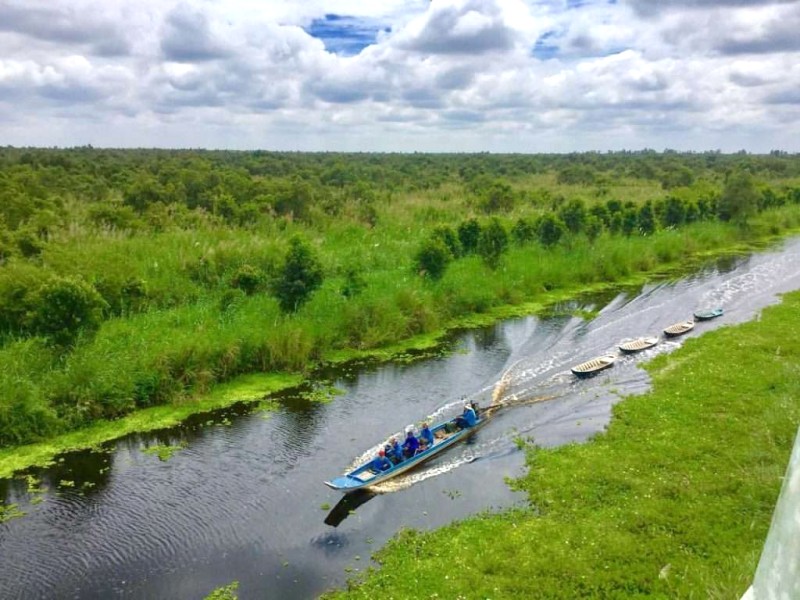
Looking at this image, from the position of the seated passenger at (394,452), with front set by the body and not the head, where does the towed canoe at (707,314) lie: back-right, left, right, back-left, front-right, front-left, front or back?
back

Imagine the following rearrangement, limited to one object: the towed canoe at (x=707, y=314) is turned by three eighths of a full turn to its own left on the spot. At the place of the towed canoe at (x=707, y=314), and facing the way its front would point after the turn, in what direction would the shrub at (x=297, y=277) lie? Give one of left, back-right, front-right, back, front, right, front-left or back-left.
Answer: back-right

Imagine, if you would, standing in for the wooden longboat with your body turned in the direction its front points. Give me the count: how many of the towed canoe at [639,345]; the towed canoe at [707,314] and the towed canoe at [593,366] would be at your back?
3

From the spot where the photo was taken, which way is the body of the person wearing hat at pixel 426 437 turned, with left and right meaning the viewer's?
facing the viewer and to the left of the viewer

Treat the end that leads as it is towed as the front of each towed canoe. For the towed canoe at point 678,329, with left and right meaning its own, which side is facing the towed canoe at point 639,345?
front

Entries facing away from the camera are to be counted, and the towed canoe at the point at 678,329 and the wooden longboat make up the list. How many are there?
0

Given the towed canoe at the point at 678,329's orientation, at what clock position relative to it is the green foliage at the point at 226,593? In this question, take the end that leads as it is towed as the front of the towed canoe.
The green foliage is roughly at 11 o'clock from the towed canoe.

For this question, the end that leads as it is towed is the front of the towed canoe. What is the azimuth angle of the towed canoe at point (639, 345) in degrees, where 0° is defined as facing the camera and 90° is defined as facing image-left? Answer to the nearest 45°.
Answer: approximately 45°

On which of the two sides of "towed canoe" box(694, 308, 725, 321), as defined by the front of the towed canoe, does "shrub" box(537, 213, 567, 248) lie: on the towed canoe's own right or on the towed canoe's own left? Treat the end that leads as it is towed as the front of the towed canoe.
on the towed canoe's own right

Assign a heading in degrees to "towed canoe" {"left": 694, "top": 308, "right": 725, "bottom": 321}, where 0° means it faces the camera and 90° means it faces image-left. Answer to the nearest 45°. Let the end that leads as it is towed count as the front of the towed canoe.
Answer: approximately 45°

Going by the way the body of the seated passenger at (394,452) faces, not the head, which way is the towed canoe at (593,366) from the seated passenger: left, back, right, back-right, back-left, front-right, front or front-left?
back

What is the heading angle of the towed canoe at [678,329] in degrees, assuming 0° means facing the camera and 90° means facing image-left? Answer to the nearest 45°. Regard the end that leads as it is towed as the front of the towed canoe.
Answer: approximately 45°

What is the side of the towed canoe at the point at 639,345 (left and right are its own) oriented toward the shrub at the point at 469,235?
right

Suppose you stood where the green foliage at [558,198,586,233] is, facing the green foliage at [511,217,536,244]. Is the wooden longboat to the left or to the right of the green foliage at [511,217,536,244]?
left

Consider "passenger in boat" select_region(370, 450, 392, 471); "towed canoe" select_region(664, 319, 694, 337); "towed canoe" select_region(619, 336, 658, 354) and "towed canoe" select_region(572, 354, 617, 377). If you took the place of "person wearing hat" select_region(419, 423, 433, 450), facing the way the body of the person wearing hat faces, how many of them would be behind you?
3

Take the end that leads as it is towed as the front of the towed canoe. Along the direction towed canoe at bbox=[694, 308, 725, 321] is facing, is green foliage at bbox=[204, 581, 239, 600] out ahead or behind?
ahead
